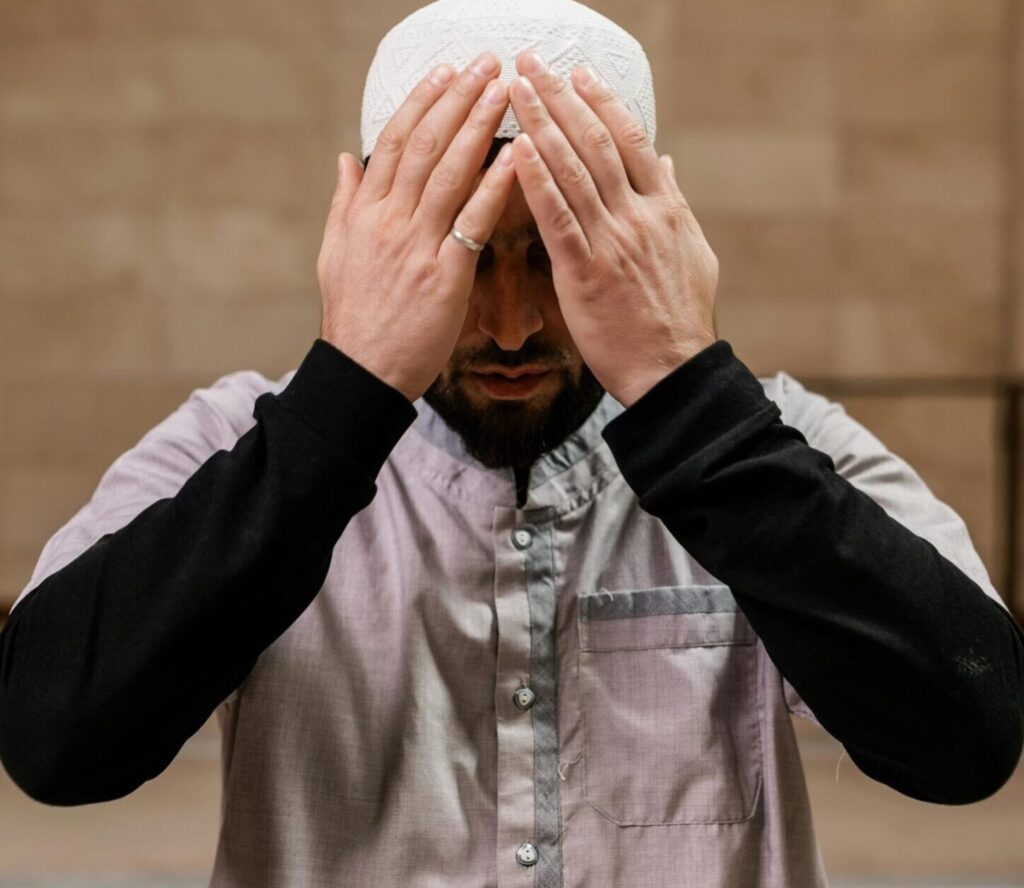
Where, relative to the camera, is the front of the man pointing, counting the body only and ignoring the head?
toward the camera

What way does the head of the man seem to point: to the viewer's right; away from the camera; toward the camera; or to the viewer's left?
toward the camera
